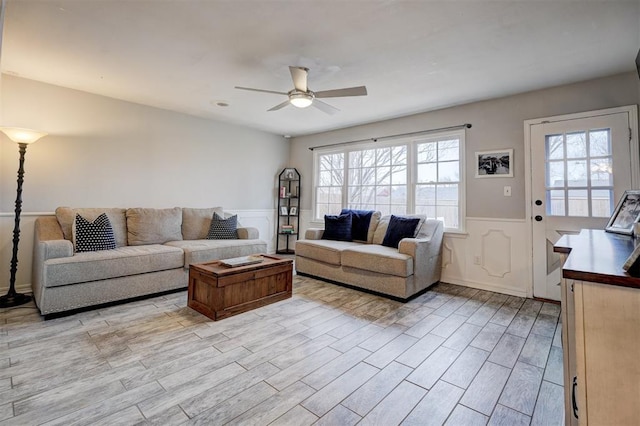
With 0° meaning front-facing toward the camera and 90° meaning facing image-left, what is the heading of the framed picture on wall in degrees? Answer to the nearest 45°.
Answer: approximately 0°

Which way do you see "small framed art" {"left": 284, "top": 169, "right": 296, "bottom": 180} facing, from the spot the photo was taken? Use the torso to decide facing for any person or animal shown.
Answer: facing the viewer

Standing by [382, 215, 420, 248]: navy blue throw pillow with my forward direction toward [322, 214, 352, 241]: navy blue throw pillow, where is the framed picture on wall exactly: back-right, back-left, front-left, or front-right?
back-right

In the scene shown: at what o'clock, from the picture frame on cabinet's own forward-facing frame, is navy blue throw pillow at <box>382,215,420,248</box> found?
The navy blue throw pillow is roughly at 2 o'clock from the picture frame on cabinet.

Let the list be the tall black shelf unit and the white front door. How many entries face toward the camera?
2

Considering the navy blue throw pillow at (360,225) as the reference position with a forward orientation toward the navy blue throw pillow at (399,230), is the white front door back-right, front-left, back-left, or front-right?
front-left

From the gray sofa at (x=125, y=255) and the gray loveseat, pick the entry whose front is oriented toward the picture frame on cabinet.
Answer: the gray sofa

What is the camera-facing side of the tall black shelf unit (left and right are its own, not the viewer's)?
front

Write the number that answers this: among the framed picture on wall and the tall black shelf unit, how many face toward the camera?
2

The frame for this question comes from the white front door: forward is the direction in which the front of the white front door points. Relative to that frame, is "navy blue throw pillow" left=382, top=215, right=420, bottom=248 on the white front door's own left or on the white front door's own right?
on the white front door's own right

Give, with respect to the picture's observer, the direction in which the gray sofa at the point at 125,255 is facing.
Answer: facing the viewer and to the right of the viewer

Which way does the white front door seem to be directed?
toward the camera

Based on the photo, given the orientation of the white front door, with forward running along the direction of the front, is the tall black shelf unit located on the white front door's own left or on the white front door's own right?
on the white front door's own right

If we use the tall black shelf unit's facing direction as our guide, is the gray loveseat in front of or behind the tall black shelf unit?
in front

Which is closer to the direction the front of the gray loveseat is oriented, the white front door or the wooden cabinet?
the wooden cabinet

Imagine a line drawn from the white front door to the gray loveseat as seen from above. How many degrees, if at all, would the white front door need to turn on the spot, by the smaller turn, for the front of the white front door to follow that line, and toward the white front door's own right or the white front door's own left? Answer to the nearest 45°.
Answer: approximately 45° to the white front door's own right

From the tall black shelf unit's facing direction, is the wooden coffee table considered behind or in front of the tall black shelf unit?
in front

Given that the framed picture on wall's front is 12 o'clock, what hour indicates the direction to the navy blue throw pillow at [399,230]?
The navy blue throw pillow is roughly at 2 o'clock from the framed picture on wall.

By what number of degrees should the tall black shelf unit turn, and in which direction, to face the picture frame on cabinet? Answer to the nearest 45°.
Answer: approximately 45° to its left

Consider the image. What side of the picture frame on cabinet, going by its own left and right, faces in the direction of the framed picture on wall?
right

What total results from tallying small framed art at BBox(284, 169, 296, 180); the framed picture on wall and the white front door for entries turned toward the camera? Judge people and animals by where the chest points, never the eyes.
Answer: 3
